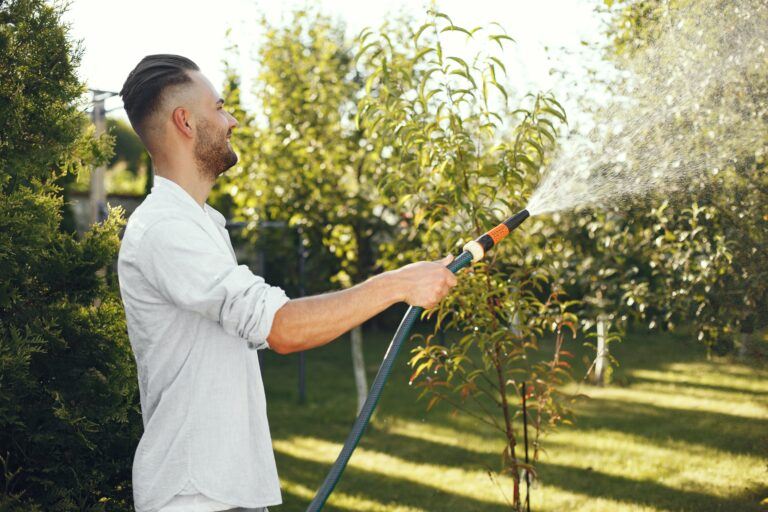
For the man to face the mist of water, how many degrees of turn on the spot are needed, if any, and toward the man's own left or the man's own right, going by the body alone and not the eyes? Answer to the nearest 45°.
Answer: approximately 45° to the man's own left

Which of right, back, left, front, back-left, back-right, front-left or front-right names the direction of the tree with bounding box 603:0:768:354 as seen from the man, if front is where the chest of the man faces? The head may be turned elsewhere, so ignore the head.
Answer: front-left

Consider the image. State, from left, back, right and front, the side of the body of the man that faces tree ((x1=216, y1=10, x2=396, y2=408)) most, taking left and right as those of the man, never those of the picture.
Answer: left

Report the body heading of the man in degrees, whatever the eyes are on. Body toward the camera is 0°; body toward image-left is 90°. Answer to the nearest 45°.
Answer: approximately 270°

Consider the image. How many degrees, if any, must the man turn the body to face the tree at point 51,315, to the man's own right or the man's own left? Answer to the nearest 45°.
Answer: approximately 135° to the man's own left

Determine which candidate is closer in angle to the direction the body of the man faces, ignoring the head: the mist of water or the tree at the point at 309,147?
the mist of water

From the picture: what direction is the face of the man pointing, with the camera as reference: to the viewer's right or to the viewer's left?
to the viewer's right
